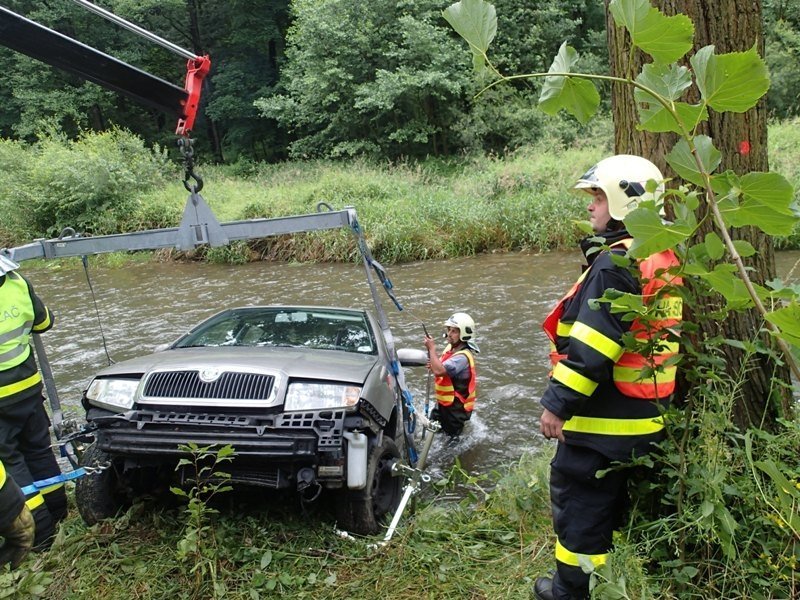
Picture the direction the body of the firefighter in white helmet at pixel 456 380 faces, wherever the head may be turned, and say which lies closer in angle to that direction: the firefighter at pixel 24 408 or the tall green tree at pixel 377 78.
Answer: the firefighter

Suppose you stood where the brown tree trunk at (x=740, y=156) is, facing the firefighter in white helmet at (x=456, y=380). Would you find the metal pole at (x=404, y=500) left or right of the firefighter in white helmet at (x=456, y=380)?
left

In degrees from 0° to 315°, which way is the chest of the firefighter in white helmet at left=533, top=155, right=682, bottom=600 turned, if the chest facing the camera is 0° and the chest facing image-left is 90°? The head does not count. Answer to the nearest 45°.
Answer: approximately 90°

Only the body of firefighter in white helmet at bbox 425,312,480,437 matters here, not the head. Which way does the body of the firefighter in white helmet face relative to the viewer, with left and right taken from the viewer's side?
facing to the left of the viewer

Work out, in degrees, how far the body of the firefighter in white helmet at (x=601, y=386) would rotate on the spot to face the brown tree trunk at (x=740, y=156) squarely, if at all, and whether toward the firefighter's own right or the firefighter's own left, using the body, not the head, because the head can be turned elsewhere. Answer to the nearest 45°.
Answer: approximately 135° to the firefighter's own right

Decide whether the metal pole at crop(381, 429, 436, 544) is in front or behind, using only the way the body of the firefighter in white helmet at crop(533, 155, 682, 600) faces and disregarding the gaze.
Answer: in front

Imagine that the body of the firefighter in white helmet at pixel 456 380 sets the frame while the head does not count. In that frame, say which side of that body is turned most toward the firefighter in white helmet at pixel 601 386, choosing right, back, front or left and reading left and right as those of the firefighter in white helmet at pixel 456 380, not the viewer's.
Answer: left

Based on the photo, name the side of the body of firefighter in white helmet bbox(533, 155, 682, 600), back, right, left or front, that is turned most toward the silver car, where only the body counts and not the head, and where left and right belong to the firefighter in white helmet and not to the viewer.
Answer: front

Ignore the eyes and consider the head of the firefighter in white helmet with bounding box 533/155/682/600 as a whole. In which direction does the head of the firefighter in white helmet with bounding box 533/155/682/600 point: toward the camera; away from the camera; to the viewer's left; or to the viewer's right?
to the viewer's left

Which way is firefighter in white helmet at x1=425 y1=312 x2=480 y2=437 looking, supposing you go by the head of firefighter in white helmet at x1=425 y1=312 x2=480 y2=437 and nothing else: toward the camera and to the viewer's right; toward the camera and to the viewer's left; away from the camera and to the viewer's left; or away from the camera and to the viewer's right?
toward the camera and to the viewer's left
